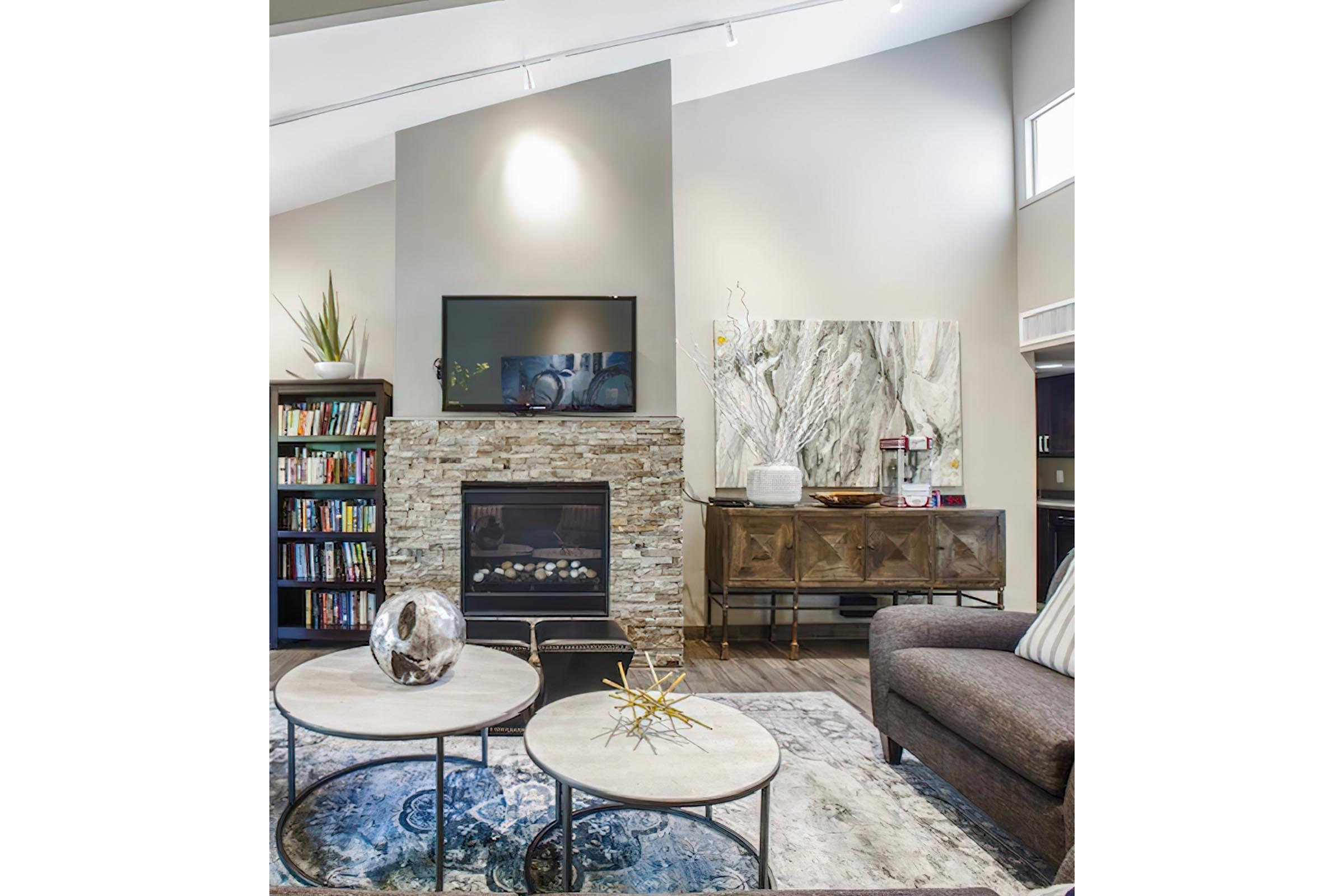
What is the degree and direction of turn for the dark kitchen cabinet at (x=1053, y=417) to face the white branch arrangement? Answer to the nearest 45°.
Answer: approximately 45° to its right

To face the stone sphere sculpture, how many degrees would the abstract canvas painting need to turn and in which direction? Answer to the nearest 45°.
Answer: approximately 45° to its right

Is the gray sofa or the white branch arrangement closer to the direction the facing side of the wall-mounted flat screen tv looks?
the gray sofa

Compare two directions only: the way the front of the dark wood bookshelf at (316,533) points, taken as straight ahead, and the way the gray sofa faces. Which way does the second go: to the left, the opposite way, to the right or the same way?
to the right

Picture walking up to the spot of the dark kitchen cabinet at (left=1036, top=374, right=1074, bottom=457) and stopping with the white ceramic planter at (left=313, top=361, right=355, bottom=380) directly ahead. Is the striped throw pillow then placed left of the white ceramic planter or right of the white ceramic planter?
left

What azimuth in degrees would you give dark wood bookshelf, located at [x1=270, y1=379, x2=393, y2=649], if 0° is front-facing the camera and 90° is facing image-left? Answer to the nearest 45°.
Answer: approximately 0°
